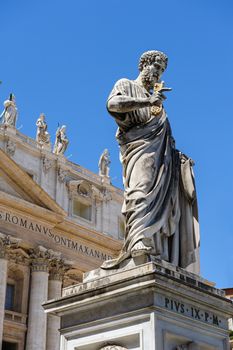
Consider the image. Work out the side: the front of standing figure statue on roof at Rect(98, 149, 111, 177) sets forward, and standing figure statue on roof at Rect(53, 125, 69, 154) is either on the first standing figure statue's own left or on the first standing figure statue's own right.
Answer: on the first standing figure statue's own right

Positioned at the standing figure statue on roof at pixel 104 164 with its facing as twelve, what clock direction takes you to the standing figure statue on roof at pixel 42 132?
the standing figure statue on roof at pixel 42 132 is roughly at 3 o'clock from the standing figure statue on roof at pixel 104 164.

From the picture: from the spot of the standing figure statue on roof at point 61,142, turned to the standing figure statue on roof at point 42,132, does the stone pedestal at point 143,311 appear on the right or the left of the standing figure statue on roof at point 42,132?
left

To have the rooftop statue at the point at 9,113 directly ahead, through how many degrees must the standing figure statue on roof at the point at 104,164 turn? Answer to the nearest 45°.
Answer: approximately 90° to its right

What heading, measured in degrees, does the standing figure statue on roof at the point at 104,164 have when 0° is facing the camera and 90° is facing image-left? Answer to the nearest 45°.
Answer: approximately 315°

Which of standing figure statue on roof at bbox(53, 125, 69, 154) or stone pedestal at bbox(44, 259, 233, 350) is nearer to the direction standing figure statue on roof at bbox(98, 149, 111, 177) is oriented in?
the stone pedestal
